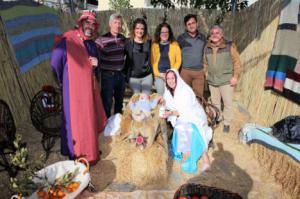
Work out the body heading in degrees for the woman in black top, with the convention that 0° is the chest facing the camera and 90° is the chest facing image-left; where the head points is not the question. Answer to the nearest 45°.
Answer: approximately 0°

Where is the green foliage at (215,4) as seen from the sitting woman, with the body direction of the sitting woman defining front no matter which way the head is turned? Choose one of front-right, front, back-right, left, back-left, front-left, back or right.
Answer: back-right

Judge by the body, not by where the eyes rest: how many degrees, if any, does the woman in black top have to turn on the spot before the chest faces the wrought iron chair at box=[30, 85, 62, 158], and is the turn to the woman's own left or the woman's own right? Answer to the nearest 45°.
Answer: approximately 90° to the woman's own right

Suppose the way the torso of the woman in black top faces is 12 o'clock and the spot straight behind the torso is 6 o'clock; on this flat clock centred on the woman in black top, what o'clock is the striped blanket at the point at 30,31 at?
The striped blanket is roughly at 4 o'clock from the woman in black top.

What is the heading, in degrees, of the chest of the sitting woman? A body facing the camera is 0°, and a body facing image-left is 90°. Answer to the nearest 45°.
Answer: approximately 45°

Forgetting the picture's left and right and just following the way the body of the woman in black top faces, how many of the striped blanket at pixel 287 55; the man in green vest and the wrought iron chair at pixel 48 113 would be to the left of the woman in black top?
2

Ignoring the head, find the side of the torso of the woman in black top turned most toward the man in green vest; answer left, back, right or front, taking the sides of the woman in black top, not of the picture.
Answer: left

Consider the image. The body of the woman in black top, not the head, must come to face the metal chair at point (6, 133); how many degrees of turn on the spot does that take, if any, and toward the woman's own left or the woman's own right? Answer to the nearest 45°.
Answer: approximately 45° to the woman's own right

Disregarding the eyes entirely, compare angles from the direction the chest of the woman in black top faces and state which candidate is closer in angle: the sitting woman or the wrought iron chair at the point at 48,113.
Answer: the sitting woman
